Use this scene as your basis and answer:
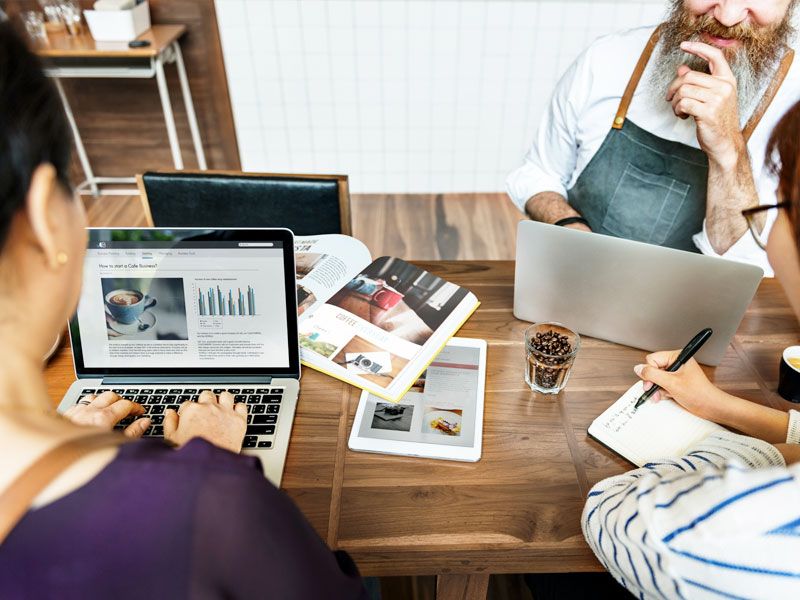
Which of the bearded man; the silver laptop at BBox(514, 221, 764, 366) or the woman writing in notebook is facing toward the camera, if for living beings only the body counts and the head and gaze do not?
the bearded man

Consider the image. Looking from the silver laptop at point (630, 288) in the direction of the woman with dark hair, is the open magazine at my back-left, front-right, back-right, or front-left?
front-right

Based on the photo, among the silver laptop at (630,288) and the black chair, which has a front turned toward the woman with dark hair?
the black chair

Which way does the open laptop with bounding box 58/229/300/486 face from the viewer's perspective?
toward the camera

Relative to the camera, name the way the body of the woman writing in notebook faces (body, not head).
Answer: to the viewer's left

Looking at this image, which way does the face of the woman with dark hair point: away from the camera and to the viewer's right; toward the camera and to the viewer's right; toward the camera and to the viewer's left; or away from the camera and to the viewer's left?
away from the camera and to the viewer's right

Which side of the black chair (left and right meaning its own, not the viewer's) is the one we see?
front

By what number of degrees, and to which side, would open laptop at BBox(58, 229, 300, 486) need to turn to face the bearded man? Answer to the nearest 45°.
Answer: approximately 90° to its left

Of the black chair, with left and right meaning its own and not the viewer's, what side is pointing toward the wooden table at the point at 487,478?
front

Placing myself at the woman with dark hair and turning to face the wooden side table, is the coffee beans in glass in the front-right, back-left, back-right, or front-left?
front-right

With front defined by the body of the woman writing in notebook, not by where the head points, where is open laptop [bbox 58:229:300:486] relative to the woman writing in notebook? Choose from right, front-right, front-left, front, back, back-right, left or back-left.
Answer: front

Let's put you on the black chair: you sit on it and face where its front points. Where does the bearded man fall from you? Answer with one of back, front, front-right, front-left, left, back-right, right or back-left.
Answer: left

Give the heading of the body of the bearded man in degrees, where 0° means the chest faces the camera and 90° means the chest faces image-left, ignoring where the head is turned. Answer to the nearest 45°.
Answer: approximately 0°

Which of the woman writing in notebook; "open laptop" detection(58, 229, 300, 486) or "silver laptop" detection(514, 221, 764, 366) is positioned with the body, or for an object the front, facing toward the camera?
the open laptop

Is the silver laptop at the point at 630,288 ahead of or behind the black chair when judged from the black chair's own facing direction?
ahead

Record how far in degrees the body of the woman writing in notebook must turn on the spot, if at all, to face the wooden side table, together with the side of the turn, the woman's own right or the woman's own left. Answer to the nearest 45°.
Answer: approximately 45° to the woman's own right
